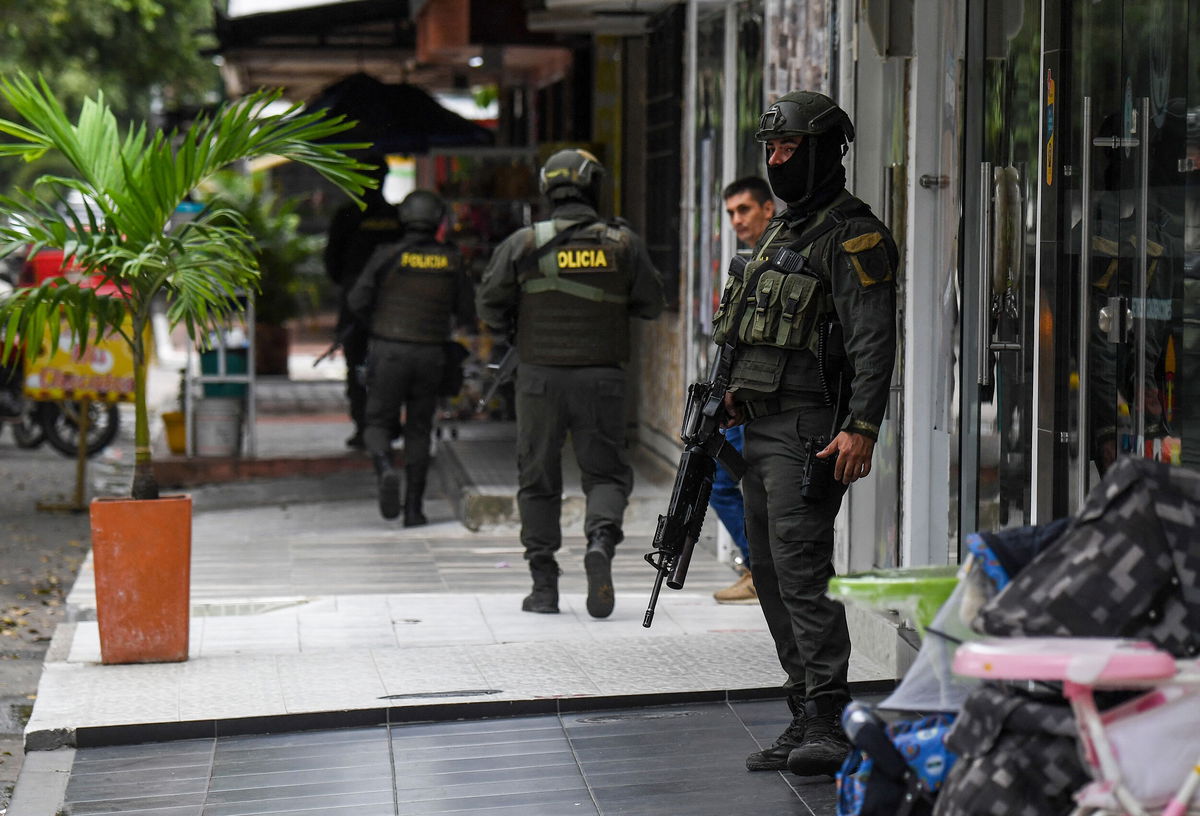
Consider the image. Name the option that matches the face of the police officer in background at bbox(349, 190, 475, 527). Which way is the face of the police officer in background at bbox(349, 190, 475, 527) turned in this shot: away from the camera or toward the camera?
away from the camera

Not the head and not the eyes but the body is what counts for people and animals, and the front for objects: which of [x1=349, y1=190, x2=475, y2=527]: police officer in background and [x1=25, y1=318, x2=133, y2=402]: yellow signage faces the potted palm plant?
the yellow signage

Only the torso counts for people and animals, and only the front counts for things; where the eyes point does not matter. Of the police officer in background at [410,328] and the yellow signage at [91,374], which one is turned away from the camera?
the police officer in background

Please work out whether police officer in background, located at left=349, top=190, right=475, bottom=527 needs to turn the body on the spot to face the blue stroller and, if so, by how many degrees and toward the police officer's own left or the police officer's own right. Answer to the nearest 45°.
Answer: approximately 180°

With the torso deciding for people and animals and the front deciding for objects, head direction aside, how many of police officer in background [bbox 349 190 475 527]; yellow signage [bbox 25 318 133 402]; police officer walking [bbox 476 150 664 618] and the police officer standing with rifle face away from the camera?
2

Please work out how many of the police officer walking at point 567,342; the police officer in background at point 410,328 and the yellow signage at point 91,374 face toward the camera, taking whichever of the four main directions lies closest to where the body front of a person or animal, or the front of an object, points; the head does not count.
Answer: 1

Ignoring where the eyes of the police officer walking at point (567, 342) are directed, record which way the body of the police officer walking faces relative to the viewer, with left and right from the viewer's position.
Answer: facing away from the viewer

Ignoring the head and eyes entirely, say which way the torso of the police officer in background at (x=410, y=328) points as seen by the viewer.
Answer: away from the camera

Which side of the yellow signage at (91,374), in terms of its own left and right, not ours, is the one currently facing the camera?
front

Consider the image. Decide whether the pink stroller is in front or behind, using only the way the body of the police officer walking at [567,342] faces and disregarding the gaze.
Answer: behind

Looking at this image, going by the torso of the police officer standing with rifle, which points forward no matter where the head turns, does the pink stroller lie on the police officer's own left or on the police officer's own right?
on the police officer's own left

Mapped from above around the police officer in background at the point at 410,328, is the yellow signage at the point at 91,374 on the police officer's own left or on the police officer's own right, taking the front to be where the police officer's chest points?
on the police officer's own left

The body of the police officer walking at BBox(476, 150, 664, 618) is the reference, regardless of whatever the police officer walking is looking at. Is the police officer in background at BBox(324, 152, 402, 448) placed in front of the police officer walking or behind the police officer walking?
in front

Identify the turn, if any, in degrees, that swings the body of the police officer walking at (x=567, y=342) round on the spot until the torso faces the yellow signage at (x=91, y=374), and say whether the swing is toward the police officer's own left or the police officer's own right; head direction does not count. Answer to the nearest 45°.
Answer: approximately 45° to the police officer's own left

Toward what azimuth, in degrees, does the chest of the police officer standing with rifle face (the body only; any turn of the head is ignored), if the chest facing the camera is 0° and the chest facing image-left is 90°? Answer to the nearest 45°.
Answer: approximately 45°

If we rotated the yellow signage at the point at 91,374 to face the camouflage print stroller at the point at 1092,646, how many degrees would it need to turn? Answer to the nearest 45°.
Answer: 0° — it already faces it
